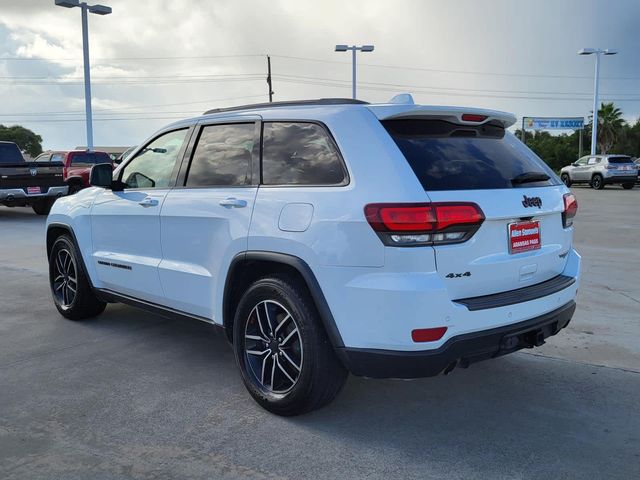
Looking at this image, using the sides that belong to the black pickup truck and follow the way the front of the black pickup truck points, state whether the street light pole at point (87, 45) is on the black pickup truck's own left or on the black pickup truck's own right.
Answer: on the black pickup truck's own right

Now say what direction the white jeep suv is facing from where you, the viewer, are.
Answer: facing away from the viewer and to the left of the viewer

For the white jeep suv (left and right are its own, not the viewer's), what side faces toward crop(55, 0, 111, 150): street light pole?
front

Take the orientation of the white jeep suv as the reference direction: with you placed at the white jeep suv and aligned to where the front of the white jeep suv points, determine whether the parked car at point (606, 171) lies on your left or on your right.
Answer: on your right

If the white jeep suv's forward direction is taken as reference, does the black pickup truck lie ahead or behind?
ahead

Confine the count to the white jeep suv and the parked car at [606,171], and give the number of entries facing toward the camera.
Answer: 0

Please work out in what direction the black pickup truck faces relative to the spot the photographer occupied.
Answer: facing away from the viewer and to the left of the viewer

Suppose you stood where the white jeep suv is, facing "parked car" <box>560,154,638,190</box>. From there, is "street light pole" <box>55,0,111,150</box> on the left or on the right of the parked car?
left

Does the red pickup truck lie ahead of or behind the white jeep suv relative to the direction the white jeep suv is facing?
ahead
